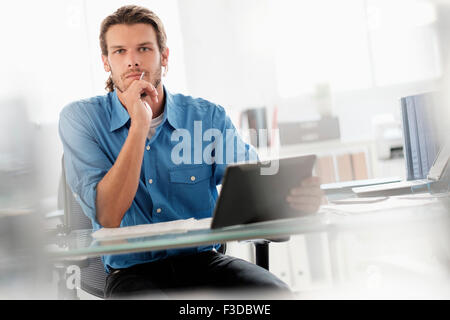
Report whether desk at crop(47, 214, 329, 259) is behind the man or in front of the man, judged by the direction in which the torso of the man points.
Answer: in front

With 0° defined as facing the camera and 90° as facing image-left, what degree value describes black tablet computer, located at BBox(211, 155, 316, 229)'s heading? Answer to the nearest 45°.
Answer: approximately 135°

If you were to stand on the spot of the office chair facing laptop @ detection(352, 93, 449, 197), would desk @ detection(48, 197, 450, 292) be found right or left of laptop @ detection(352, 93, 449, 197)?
right

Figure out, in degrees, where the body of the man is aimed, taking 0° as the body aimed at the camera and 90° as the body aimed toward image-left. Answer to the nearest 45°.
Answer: approximately 0°

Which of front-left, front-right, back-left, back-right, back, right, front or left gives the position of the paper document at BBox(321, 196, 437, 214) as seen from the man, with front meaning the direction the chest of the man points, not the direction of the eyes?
front-left

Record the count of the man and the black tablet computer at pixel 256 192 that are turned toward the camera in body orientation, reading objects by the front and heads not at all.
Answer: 1

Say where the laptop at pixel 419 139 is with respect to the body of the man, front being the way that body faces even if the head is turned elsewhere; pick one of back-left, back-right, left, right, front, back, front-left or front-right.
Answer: left

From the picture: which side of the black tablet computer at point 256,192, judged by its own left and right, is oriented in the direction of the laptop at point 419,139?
right

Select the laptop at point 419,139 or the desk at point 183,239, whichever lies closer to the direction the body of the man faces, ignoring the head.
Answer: the desk
